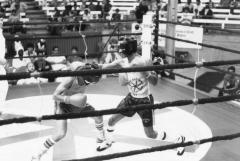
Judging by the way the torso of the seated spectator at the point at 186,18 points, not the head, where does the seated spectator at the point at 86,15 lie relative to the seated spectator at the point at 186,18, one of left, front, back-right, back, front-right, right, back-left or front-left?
right

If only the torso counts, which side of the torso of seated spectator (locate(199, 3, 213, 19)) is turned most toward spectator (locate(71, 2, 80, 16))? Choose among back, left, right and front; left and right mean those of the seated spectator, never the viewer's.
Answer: right

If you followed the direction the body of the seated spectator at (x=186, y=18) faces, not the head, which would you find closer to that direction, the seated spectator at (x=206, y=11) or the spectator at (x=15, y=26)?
the spectator

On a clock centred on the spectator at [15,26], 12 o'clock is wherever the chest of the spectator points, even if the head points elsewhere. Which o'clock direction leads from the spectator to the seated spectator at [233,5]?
The seated spectator is roughly at 10 o'clock from the spectator.

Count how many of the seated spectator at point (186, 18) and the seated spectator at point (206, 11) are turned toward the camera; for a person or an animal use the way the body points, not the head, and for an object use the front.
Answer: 2

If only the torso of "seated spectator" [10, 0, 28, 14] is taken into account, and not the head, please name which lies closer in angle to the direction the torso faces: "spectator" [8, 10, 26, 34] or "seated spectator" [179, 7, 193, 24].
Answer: the spectator

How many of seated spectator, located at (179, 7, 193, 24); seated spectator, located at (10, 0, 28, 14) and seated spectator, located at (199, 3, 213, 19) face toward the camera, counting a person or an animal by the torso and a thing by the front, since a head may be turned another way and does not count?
3

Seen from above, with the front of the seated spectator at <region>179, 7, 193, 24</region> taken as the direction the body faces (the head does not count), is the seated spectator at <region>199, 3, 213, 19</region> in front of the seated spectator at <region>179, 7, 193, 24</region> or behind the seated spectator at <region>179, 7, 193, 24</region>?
behind

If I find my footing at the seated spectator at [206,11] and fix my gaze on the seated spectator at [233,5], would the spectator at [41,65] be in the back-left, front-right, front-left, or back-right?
back-right
